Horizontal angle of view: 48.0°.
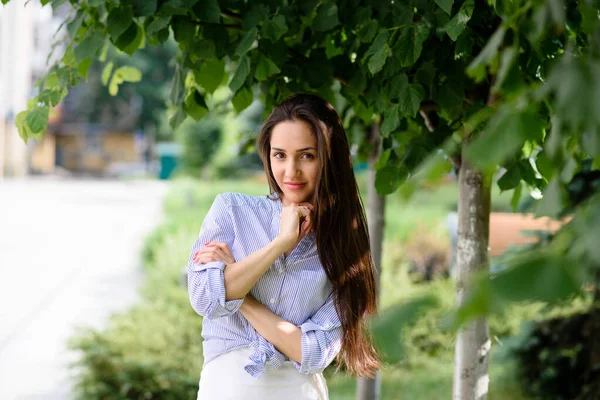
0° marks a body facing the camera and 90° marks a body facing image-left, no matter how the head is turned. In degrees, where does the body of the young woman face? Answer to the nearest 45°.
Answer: approximately 0°

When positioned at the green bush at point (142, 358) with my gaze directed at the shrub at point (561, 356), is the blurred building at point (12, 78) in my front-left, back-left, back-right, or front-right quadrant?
back-left

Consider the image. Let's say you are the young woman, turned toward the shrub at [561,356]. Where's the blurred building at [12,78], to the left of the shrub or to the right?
left

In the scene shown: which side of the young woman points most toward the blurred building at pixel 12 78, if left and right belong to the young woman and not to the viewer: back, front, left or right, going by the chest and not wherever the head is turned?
back
